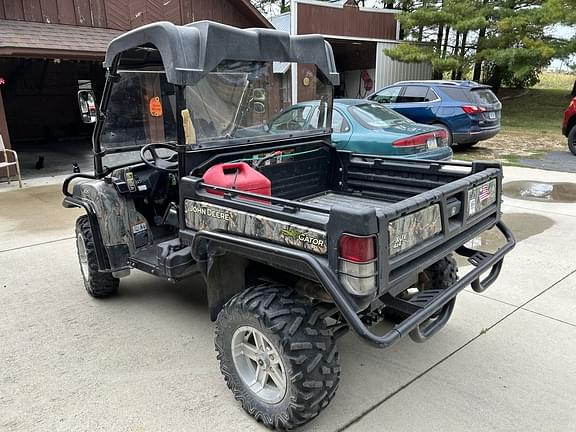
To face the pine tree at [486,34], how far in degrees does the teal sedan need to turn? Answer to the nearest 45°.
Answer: approximately 45° to its right

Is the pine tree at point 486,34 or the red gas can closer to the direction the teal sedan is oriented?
the pine tree

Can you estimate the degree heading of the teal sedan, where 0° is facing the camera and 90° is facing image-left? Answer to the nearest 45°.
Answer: approximately 135°

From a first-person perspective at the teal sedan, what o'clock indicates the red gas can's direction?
The red gas can is roughly at 8 o'clock from the teal sedan.
